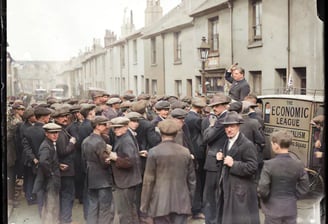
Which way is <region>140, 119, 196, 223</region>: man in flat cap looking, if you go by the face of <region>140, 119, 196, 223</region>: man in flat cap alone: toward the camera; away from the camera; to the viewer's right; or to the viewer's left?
away from the camera

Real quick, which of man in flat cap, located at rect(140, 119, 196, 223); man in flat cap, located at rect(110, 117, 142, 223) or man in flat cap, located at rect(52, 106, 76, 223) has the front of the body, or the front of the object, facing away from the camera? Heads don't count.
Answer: man in flat cap, located at rect(140, 119, 196, 223)

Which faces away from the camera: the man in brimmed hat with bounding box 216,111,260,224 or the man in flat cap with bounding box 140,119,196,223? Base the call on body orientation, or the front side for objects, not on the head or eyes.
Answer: the man in flat cap with bounding box 140,119,196,223

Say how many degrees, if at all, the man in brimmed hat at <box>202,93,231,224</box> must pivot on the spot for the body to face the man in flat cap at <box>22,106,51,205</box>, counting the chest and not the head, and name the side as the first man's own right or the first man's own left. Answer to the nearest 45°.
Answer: approximately 45° to the first man's own right

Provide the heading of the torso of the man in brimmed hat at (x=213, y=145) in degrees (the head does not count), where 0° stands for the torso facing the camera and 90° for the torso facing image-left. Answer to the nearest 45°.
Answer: approximately 45°

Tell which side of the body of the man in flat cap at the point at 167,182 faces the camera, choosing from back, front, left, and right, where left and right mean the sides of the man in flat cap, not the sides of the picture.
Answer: back
